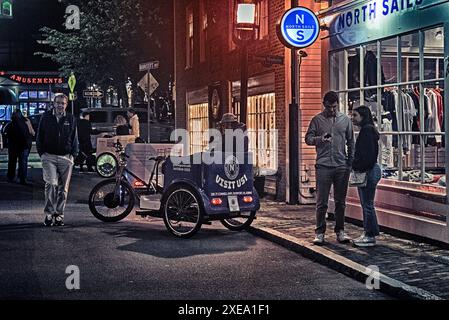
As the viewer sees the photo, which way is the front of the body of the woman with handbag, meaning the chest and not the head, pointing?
to the viewer's left

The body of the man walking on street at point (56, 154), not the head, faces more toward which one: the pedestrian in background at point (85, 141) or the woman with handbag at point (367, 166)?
the woman with handbag

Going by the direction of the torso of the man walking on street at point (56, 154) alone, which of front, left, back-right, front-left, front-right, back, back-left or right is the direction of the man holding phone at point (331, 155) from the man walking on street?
front-left

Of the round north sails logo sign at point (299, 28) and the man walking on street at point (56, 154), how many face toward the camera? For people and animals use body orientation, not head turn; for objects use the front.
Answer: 2

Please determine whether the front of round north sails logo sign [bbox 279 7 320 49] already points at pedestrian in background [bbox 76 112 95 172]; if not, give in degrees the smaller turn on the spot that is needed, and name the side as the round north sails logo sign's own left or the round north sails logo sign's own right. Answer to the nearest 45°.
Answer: approximately 135° to the round north sails logo sign's own right

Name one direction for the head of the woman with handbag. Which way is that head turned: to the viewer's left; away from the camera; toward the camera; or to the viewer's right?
to the viewer's left

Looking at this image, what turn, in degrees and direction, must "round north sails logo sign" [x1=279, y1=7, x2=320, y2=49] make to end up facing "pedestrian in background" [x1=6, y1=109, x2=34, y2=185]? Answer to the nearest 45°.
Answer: approximately 135° to its right

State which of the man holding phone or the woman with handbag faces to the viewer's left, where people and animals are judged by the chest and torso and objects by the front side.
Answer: the woman with handbag

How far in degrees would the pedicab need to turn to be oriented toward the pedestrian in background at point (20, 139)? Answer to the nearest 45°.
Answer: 0° — it already faces them

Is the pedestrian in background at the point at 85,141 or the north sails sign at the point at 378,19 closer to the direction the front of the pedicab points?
the pedestrian in background
